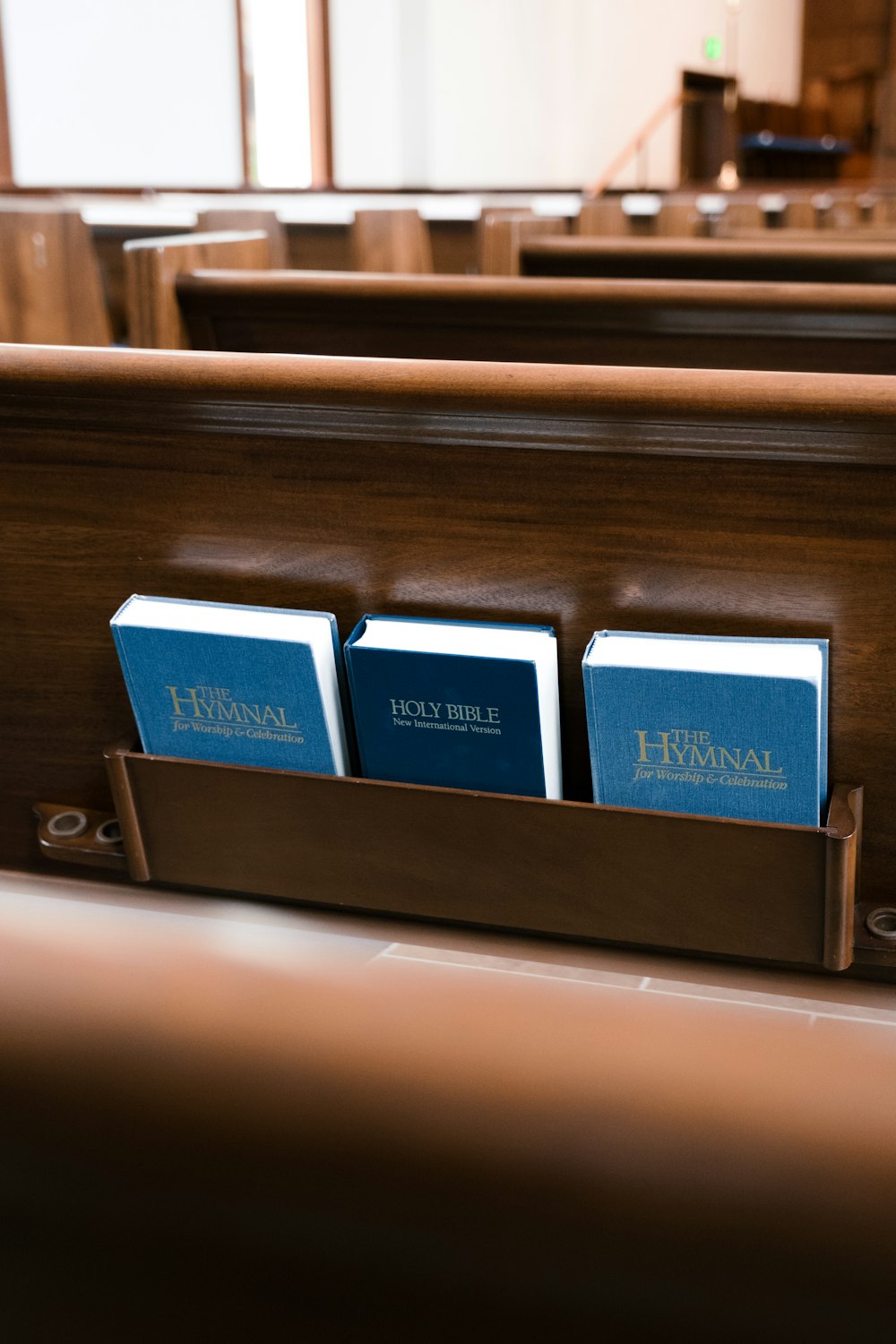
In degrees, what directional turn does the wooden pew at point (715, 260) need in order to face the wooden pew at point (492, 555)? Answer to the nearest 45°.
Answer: approximately 180°

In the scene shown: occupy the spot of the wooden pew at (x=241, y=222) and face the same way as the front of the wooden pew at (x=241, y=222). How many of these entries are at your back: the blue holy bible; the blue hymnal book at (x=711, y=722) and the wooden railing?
2

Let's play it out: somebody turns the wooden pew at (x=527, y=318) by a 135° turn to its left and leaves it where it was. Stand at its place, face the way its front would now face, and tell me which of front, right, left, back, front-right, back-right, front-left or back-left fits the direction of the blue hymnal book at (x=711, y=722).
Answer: front-left

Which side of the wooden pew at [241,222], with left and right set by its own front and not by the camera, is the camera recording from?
back

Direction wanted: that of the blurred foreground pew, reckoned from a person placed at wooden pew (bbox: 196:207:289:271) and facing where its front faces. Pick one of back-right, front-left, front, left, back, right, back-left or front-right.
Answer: back

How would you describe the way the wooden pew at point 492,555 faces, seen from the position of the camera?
facing away from the viewer

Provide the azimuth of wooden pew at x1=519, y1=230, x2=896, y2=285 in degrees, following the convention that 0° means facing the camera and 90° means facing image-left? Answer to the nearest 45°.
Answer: approximately 180°

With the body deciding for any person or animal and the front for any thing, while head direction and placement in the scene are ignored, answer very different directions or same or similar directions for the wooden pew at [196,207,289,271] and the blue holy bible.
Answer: very different directions

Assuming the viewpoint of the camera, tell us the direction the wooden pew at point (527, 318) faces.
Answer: facing away from the viewer

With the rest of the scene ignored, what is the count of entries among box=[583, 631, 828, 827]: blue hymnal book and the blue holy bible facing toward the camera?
2

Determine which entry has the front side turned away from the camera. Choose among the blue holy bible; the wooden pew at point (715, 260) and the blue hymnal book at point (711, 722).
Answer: the wooden pew
